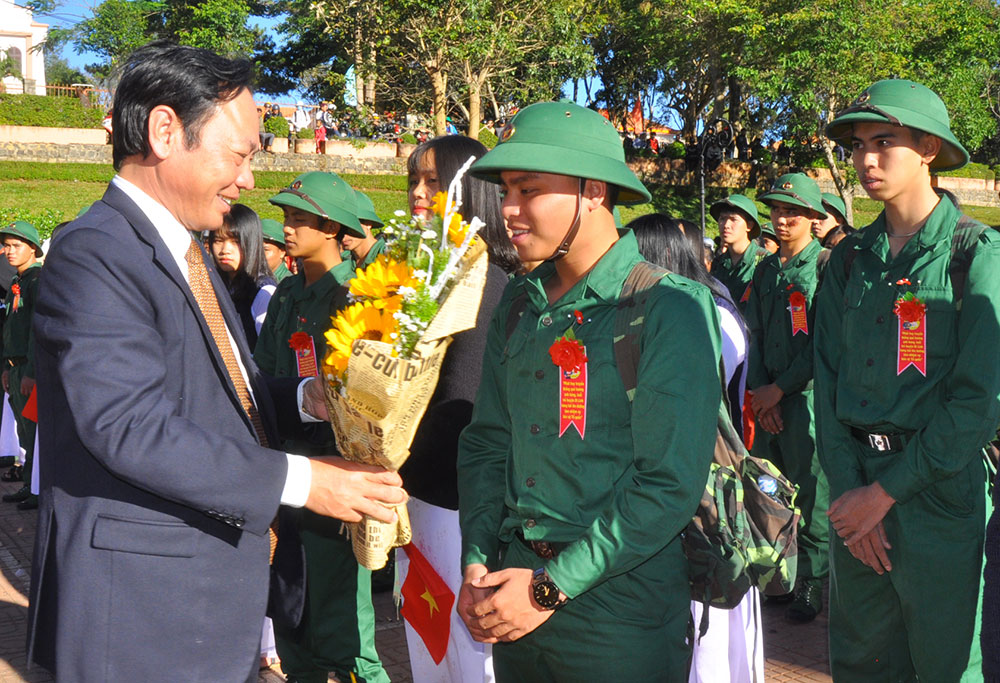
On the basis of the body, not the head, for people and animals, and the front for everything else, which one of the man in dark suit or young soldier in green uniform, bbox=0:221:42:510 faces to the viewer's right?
the man in dark suit

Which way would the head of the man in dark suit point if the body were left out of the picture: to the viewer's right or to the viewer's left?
to the viewer's right

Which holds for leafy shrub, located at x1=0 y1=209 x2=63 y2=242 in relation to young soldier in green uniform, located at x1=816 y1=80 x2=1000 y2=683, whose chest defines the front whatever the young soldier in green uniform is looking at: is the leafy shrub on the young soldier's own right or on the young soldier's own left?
on the young soldier's own right

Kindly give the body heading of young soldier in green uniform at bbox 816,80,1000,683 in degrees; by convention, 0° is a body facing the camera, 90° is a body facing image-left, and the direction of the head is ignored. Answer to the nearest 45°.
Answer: approximately 45°

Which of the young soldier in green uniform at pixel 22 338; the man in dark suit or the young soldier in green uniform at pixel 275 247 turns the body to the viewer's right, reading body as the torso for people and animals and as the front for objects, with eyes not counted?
the man in dark suit

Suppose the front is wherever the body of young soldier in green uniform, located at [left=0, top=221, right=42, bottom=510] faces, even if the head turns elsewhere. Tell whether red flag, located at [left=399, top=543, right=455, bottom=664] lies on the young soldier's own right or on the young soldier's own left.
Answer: on the young soldier's own left

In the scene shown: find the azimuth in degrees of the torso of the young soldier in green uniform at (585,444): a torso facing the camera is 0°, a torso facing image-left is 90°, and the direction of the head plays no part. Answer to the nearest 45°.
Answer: approximately 45°

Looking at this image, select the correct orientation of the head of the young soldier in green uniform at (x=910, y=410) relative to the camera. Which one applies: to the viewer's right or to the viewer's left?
to the viewer's left

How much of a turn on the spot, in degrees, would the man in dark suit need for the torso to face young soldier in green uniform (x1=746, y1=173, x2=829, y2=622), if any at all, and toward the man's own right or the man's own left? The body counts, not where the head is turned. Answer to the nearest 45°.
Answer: approximately 45° to the man's own left

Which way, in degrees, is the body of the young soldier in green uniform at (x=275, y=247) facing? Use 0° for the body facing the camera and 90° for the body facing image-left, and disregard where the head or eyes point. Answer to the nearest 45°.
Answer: approximately 45°

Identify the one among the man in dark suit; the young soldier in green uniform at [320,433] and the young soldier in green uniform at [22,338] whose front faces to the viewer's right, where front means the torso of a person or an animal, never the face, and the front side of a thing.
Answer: the man in dark suit

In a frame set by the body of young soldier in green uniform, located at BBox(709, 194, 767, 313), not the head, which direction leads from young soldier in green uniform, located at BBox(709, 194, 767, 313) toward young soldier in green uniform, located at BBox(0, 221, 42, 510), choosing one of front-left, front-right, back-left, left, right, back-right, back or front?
front-right
